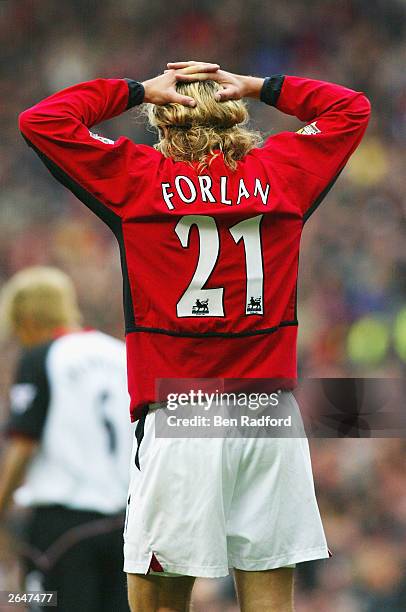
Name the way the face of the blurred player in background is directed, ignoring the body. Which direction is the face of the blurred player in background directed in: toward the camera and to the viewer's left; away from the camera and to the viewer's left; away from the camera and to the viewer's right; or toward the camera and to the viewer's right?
away from the camera and to the viewer's left

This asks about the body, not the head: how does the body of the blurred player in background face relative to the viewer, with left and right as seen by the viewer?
facing away from the viewer and to the left of the viewer

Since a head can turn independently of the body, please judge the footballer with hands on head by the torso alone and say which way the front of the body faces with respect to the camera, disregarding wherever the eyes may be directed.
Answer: away from the camera

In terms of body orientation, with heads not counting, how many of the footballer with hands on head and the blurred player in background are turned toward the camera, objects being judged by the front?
0
